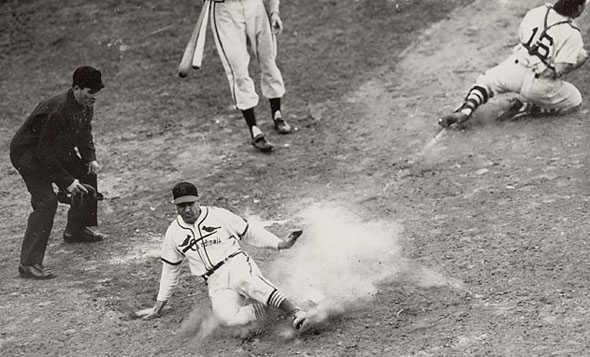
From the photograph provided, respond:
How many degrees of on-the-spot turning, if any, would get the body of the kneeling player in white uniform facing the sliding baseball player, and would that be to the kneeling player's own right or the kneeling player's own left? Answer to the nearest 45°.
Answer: approximately 180°

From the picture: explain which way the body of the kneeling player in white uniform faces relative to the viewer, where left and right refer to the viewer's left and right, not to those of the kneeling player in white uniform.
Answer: facing away from the viewer and to the right of the viewer

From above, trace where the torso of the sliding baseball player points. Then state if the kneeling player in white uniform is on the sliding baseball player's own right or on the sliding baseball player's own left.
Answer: on the sliding baseball player's own left

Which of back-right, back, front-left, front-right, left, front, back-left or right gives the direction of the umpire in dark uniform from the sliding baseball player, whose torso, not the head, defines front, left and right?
back-right

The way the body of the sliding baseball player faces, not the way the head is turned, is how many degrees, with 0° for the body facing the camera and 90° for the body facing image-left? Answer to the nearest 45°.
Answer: approximately 0°

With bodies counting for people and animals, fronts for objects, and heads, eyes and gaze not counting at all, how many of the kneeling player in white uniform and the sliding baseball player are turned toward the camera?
1
